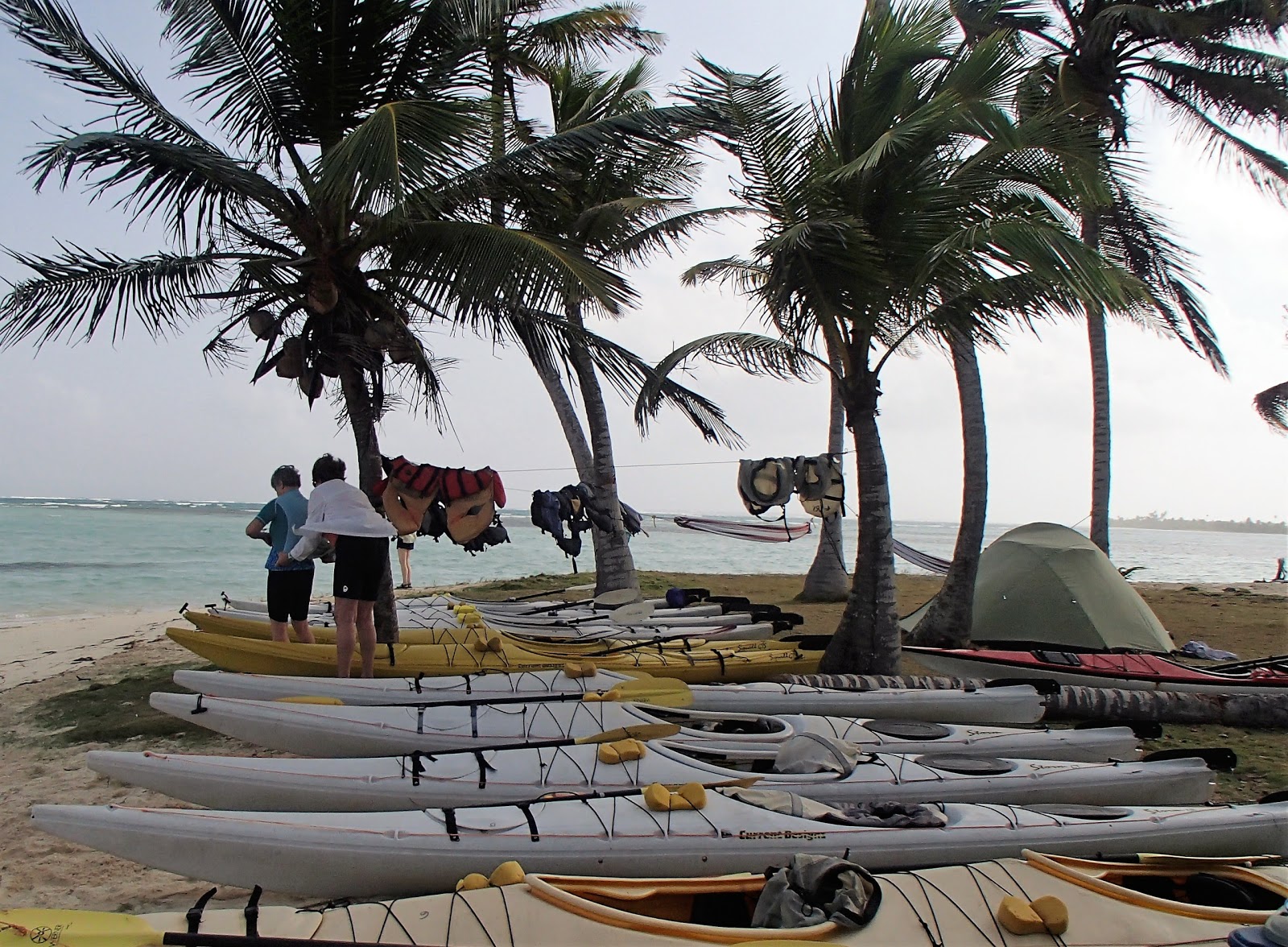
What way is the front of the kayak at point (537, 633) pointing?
to the viewer's left

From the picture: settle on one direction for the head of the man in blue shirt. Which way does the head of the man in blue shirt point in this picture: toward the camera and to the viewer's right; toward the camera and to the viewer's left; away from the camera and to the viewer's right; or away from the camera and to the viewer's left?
away from the camera and to the viewer's left

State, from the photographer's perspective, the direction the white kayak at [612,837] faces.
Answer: facing to the left of the viewer

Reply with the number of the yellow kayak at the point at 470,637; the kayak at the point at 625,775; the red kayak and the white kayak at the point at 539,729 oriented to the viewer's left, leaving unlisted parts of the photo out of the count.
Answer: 4

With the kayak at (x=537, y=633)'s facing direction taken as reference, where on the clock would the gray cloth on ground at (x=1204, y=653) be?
The gray cloth on ground is roughly at 6 o'clock from the kayak.

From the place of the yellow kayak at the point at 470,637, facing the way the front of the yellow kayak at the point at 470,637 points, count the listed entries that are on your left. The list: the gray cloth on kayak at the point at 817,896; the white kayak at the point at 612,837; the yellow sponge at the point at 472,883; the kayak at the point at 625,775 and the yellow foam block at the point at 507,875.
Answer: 5

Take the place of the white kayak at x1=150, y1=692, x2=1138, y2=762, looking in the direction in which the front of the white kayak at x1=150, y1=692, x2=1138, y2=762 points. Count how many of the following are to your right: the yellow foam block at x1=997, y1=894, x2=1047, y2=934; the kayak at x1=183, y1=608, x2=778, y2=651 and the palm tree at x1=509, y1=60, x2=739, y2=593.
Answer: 2

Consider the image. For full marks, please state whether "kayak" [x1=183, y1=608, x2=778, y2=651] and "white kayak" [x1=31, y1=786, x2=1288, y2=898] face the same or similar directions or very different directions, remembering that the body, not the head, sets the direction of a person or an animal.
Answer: same or similar directions

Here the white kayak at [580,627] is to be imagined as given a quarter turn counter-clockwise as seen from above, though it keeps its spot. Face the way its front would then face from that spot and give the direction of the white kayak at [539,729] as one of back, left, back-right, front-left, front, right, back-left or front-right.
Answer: front

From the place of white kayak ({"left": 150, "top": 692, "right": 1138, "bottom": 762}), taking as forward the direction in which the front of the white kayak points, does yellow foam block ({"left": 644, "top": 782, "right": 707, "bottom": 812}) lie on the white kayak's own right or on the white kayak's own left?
on the white kayak's own left

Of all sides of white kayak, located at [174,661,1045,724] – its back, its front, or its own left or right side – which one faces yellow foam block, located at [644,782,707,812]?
left

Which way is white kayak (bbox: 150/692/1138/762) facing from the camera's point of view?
to the viewer's left

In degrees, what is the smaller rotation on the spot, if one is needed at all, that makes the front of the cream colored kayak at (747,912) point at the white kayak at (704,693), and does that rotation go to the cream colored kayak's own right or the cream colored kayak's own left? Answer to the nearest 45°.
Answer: approximately 90° to the cream colored kayak's own right

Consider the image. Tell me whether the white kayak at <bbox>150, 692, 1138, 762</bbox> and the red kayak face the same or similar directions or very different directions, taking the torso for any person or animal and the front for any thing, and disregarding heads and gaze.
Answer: same or similar directions

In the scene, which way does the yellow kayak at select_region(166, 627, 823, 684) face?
to the viewer's left

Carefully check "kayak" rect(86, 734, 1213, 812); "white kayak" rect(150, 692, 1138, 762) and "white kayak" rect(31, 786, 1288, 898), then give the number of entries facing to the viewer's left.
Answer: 3

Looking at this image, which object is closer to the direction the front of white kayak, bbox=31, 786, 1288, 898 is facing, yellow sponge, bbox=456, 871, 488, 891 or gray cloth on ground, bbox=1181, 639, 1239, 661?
the yellow sponge

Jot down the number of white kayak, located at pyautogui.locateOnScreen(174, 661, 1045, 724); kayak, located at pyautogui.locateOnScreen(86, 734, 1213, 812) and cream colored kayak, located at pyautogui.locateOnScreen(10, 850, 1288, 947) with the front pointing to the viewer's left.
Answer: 3

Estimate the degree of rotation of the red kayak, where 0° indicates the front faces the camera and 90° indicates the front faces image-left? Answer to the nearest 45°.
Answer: approximately 90°

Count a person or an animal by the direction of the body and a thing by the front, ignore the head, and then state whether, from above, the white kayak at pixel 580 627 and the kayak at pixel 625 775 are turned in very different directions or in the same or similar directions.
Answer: same or similar directions
